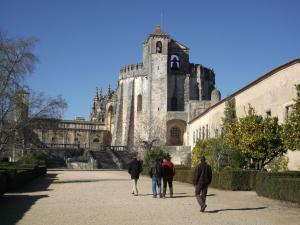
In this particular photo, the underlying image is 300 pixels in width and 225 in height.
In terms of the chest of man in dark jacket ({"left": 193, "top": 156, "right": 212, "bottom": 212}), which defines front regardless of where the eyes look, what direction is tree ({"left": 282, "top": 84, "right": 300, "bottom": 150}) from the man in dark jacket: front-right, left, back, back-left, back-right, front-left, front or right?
front-right

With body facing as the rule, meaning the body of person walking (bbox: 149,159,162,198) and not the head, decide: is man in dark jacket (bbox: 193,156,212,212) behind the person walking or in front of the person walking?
behind

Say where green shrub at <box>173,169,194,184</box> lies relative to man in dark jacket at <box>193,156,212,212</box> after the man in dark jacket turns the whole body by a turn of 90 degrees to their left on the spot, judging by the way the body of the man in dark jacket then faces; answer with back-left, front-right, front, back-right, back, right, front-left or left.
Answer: right

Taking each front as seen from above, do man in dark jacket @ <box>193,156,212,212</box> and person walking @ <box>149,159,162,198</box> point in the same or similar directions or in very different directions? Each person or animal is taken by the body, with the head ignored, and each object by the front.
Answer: same or similar directions

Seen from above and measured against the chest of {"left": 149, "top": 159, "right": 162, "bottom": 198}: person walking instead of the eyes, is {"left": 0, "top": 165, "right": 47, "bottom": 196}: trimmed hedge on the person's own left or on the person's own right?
on the person's own left

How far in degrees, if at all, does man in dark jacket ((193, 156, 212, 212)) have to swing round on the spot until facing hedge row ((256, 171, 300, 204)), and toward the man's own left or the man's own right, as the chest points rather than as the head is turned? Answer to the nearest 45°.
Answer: approximately 45° to the man's own right

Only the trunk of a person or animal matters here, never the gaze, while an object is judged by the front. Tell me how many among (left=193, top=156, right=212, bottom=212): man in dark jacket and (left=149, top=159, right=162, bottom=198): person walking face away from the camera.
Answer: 2

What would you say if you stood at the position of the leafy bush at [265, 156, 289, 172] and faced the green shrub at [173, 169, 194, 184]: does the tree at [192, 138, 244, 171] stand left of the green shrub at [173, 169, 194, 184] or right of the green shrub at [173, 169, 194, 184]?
right

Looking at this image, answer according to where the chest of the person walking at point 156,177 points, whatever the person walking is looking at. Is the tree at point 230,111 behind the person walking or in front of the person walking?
in front

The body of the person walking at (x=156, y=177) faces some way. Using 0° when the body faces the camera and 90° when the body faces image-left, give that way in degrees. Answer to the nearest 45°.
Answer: approximately 180°

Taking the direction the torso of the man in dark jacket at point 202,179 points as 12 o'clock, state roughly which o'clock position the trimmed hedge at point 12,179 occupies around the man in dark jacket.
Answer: The trimmed hedge is roughly at 10 o'clock from the man in dark jacket.

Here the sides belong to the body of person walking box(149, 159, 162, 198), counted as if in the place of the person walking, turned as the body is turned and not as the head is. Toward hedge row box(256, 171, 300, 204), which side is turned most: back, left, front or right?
right

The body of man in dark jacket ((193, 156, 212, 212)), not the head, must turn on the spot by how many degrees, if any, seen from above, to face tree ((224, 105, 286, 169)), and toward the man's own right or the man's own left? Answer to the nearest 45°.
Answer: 0° — they already face it

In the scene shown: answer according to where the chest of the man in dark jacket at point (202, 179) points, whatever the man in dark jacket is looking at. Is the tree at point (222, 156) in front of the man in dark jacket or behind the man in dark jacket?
in front

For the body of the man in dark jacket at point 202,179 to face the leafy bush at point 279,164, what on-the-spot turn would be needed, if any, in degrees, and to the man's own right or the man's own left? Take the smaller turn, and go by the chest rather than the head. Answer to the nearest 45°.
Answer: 0° — they already face it

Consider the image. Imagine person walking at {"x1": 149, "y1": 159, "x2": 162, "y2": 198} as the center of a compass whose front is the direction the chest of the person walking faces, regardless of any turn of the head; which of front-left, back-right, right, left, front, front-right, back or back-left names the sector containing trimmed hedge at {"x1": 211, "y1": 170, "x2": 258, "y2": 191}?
front-right

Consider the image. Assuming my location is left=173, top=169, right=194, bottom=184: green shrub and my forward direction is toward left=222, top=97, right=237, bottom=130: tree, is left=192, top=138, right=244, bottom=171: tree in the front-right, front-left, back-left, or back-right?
front-right

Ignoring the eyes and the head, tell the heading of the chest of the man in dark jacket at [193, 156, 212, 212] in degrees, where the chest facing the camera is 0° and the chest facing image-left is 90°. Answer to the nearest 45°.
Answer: approximately 180°
